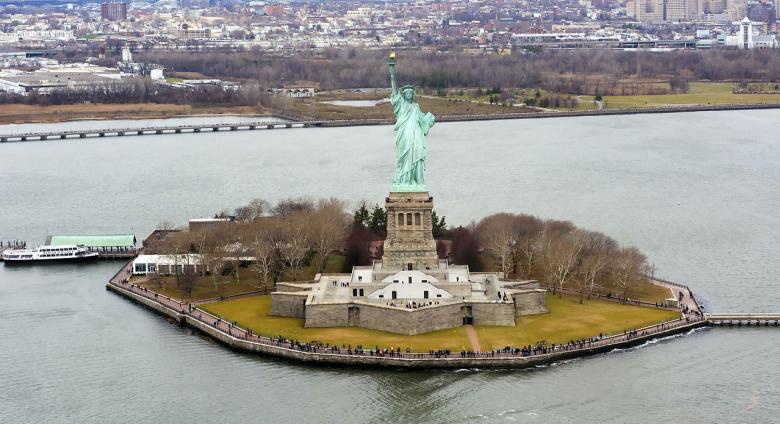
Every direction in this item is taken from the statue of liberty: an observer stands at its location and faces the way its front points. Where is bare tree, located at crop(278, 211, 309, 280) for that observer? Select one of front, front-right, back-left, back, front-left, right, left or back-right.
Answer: back-right

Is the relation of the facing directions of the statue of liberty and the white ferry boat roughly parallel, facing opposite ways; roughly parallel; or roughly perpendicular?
roughly perpendicular

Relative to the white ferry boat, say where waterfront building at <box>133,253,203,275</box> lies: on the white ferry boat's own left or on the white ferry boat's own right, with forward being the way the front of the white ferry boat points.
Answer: on the white ferry boat's own right

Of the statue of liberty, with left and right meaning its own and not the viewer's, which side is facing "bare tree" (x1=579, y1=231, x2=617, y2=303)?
left

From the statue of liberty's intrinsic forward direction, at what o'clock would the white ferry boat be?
The white ferry boat is roughly at 4 o'clock from the statue of liberty.

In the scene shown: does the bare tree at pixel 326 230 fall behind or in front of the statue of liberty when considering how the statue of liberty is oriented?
behind

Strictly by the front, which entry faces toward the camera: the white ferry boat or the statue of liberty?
the statue of liberty

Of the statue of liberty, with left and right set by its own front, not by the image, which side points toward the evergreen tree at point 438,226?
back

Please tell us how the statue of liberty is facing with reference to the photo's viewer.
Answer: facing the viewer

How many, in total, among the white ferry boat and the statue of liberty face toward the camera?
1

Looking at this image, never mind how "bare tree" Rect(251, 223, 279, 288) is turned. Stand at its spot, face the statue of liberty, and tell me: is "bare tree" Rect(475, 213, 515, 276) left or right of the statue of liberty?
left
